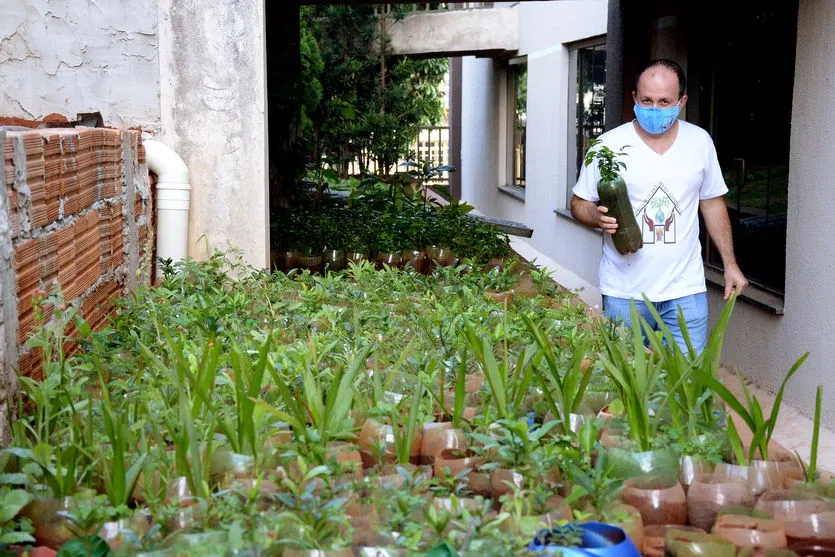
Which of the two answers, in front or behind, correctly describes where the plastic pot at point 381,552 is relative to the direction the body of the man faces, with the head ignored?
in front

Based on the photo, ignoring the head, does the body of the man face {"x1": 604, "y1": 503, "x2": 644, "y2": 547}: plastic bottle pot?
yes

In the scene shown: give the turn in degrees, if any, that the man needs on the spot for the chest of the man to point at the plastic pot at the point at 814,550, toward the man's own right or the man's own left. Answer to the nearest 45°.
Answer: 0° — they already face it

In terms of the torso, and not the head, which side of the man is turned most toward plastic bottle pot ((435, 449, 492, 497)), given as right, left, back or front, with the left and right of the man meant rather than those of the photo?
front

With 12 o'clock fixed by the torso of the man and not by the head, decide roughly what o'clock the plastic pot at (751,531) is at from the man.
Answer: The plastic pot is roughly at 12 o'clock from the man.

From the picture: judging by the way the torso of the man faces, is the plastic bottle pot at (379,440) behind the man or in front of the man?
in front

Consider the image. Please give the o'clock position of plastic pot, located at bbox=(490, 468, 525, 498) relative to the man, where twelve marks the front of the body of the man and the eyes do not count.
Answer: The plastic pot is roughly at 12 o'clock from the man.

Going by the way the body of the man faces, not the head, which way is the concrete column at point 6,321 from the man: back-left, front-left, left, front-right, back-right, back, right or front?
front-right

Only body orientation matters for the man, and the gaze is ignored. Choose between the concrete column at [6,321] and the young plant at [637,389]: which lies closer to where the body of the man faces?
the young plant

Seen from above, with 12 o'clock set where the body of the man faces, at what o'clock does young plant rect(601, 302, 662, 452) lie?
The young plant is roughly at 12 o'clock from the man.

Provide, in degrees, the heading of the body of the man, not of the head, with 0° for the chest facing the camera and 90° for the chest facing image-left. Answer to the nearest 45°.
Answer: approximately 0°
